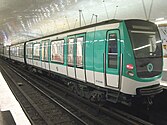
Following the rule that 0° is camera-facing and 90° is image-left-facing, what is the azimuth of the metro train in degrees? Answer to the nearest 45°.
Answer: approximately 315°
